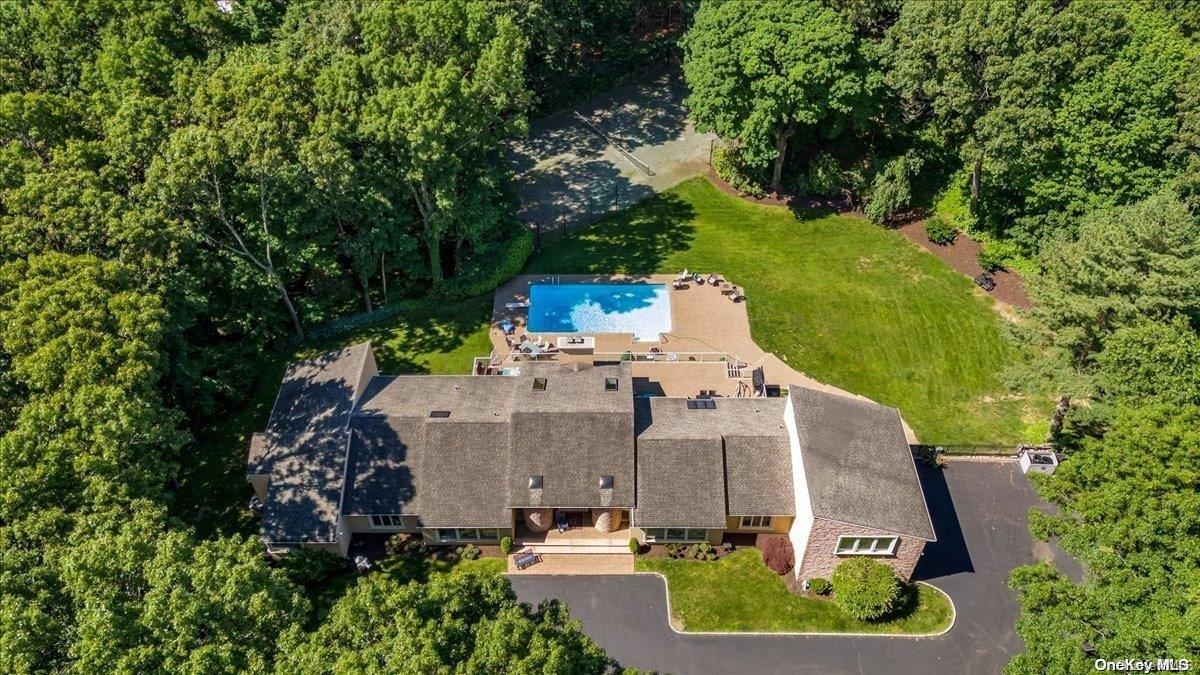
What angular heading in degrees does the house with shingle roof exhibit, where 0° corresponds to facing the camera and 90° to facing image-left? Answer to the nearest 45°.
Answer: approximately 0°
